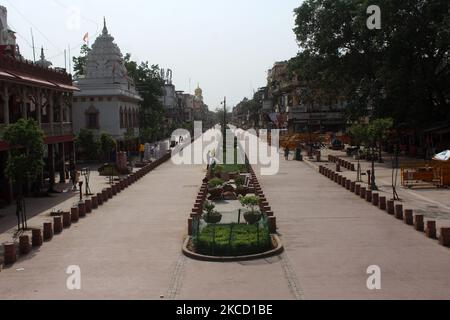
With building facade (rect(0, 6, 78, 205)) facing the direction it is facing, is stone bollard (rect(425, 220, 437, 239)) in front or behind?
in front

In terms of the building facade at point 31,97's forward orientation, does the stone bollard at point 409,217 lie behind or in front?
in front

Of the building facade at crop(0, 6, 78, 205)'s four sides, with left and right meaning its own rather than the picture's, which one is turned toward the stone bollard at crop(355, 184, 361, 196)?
front

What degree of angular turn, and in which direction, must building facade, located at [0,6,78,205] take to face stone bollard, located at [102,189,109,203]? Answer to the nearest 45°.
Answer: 0° — it already faces it

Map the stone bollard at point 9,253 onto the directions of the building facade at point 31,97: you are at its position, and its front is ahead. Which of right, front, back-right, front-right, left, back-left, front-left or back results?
front-right

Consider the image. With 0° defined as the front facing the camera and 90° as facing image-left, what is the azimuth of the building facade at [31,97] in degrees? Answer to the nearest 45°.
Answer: approximately 315°

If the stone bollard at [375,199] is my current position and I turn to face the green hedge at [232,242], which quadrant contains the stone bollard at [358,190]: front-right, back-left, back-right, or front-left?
back-right

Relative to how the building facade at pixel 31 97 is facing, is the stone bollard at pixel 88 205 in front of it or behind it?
in front

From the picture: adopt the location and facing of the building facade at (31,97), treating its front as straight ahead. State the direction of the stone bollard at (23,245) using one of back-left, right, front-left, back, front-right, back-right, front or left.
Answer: front-right

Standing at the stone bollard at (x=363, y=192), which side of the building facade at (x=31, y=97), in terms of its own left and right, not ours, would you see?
front
